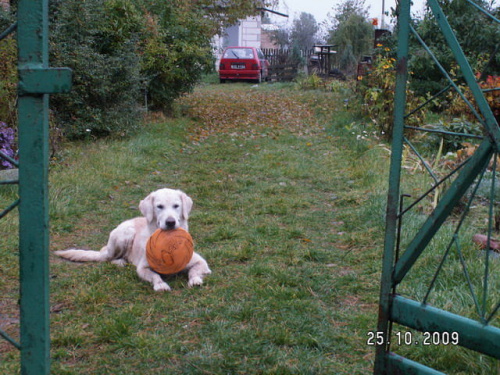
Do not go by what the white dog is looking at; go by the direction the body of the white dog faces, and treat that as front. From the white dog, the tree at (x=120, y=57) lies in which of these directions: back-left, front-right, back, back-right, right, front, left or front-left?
back-left

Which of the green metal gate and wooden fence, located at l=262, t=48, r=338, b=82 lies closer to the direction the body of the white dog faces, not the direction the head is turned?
the green metal gate

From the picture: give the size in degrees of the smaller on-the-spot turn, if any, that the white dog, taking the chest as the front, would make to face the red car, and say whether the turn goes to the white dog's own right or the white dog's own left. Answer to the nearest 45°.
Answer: approximately 135° to the white dog's own left

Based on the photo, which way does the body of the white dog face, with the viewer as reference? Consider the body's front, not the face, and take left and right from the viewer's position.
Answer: facing the viewer and to the right of the viewer
